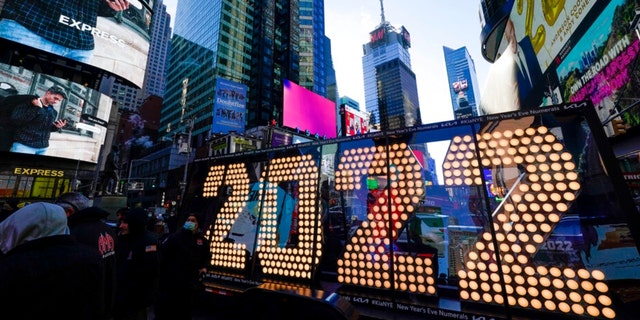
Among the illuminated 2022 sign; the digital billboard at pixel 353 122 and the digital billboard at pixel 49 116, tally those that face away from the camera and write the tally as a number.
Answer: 0

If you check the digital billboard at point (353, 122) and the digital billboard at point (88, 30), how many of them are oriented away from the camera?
0

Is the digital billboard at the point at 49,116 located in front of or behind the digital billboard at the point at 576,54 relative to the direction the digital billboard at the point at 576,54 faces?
in front

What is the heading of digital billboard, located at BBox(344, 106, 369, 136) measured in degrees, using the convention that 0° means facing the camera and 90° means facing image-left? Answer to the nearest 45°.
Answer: approximately 315°

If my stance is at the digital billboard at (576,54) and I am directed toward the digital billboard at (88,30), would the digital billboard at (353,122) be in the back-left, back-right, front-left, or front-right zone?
front-right

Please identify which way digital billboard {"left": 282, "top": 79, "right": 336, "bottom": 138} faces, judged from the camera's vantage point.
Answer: facing the viewer and to the right of the viewer

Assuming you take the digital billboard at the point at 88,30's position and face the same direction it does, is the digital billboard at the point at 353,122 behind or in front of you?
in front

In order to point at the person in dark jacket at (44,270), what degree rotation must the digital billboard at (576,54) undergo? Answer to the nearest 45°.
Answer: approximately 45° to its left

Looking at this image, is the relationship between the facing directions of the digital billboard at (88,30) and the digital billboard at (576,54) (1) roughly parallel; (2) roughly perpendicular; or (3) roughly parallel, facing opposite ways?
roughly parallel, facing opposite ways

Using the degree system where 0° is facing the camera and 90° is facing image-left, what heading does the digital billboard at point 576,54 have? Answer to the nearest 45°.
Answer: approximately 45°

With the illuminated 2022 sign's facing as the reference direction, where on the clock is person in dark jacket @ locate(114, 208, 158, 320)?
The person in dark jacket is roughly at 1 o'clock from the illuminated 2022 sign.

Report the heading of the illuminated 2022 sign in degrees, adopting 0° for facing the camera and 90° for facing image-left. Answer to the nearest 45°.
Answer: approximately 45°

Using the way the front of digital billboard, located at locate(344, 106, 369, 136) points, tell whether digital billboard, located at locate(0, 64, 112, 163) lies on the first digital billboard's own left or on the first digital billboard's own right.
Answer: on the first digital billboard's own right
